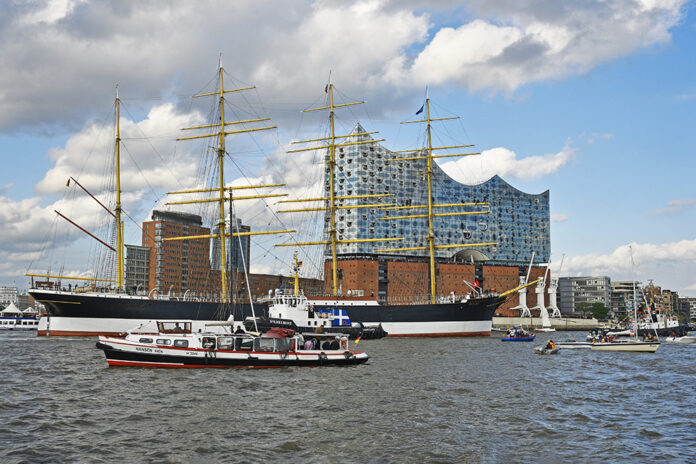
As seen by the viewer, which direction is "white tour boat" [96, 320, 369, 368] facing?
to the viewer's left
